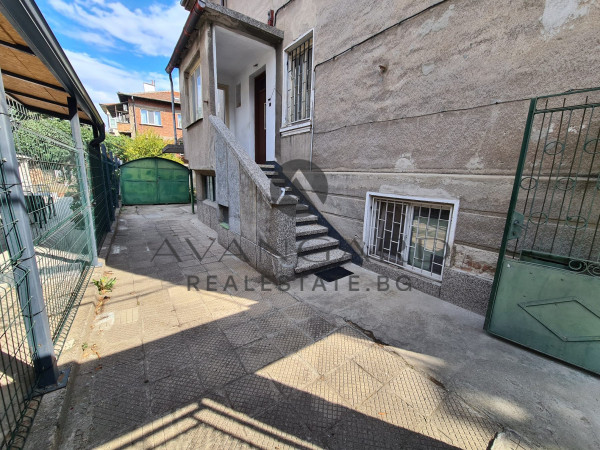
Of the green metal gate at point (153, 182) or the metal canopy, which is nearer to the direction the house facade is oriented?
the metal canopy

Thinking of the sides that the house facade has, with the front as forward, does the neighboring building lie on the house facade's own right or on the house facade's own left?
on the house facade's own right

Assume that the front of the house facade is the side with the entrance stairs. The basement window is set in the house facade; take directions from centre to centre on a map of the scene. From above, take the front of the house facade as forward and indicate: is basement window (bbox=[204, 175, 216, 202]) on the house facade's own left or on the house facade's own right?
on the house facade's own right

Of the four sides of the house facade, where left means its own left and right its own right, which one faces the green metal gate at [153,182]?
right

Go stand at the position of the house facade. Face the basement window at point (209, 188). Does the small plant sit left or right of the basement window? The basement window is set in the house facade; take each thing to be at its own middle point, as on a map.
left

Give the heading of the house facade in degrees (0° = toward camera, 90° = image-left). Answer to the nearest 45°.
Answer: approximately 45°

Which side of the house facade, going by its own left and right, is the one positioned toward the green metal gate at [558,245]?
left

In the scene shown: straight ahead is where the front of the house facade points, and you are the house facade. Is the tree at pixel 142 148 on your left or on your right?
on your right

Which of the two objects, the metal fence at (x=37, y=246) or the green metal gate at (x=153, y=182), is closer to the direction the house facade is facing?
the metal fence

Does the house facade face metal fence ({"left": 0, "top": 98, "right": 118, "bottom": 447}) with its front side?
yes
